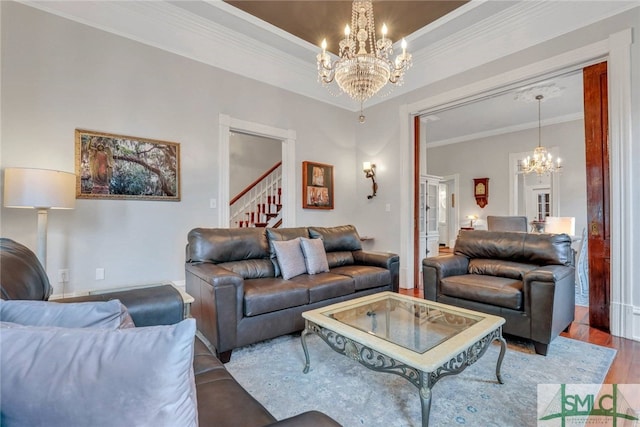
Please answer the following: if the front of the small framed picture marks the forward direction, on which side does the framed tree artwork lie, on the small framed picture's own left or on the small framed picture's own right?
on the small framed picture's own right

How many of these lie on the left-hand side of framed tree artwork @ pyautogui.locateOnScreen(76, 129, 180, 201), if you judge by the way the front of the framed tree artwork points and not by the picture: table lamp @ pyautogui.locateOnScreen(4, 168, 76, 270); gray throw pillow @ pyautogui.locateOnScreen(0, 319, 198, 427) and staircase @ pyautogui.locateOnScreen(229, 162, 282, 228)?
1

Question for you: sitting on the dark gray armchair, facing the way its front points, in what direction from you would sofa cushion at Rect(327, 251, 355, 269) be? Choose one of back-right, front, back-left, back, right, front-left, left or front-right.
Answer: front-right

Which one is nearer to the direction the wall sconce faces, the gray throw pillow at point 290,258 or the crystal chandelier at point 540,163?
the gray throw pillow

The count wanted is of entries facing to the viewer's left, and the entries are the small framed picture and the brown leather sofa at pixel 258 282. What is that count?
0

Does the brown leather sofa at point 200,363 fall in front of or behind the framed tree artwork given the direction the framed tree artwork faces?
in front

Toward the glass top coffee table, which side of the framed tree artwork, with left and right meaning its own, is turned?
front

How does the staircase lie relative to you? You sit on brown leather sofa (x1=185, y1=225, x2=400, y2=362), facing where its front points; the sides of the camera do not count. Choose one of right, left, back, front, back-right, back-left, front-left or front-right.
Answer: back-left
